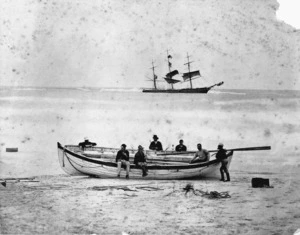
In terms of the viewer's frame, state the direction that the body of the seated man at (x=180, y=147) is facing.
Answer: toward the camera

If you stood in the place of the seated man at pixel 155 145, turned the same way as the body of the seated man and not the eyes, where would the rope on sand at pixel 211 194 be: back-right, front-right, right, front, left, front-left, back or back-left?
front-left

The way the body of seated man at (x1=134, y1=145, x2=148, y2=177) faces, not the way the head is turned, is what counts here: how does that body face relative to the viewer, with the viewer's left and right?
facing the viewer and to the right of the viewer

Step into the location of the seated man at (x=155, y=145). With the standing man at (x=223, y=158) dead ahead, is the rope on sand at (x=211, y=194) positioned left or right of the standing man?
right

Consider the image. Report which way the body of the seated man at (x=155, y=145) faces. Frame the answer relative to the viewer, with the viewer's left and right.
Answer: facing the viewer

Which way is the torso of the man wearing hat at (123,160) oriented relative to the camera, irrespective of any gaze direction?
toward the camera

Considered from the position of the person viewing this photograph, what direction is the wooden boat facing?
facing to the left of the viewer
